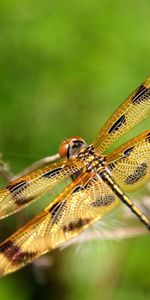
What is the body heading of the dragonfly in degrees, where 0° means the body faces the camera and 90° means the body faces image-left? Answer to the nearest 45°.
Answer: approximately 135°
